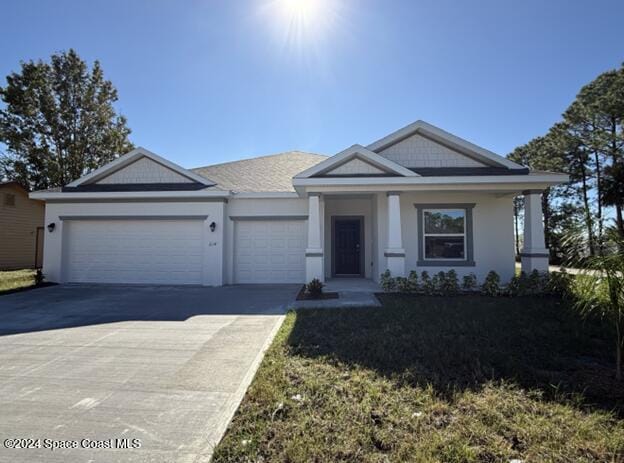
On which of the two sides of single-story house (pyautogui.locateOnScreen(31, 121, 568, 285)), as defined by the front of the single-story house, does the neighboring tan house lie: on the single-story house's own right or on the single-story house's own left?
on the single-story house's own right

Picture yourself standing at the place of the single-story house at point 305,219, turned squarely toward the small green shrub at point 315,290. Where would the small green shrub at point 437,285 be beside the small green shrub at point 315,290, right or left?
left

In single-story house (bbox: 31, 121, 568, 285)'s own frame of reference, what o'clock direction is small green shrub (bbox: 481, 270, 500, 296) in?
The small green shrub is roughly at 10 o'clock from the single-story house.

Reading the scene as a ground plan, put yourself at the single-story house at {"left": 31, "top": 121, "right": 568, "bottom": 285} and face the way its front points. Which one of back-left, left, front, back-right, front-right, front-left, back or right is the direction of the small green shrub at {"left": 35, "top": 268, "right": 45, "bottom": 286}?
right

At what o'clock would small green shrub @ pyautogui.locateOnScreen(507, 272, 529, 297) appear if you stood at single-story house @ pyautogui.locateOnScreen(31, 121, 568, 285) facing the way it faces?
The small green shrub is roughly at 10 o'clock from the single-story house.

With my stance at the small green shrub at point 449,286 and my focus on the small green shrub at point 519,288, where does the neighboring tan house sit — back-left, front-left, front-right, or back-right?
back-left

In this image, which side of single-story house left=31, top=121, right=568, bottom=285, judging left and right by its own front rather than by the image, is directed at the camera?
front

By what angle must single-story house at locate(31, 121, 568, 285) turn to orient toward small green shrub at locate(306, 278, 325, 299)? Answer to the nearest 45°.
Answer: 0° — it already faces it
